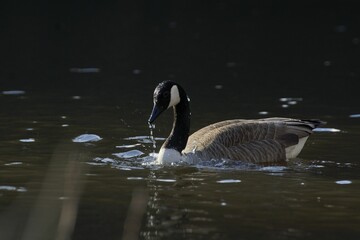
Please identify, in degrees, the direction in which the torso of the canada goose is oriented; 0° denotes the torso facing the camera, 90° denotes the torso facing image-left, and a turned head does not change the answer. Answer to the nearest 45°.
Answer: approximately 90°
